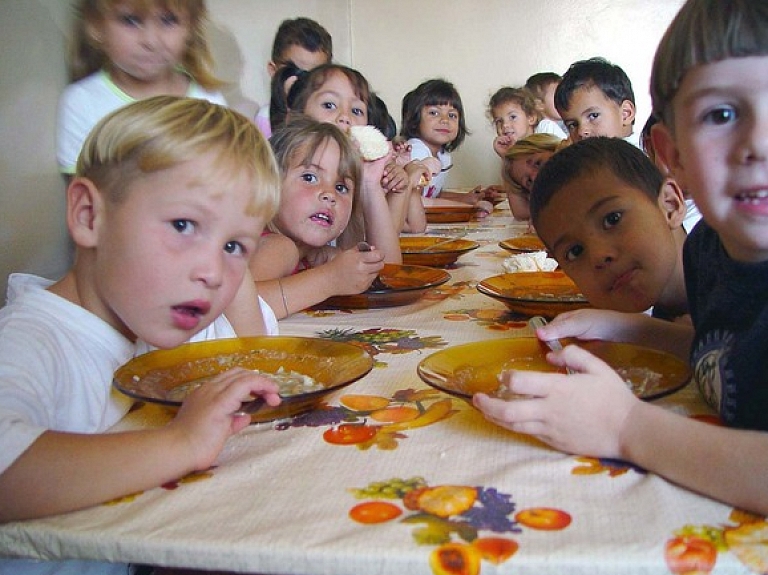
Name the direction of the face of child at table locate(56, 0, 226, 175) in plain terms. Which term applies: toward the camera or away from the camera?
toward the camera

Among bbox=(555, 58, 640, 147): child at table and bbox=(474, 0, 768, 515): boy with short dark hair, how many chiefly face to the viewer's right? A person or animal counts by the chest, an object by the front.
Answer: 0

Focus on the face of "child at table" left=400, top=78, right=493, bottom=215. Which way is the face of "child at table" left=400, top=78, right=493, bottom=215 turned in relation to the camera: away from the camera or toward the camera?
toward the camera

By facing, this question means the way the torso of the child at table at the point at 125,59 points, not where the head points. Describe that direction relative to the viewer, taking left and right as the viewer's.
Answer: facing the viewer

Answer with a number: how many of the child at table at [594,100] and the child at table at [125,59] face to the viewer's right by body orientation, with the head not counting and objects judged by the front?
0

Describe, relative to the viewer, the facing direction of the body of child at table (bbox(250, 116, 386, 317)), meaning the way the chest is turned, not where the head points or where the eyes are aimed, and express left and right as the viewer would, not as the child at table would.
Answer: facing the viewer and to the right of the viewer

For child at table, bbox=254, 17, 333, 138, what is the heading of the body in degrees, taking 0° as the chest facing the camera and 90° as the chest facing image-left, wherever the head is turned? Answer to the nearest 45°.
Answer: approximately 315°

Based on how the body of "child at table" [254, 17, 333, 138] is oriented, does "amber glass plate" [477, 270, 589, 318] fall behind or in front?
in front

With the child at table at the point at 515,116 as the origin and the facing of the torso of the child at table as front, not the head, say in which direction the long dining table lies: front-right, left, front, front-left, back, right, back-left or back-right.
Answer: front-left

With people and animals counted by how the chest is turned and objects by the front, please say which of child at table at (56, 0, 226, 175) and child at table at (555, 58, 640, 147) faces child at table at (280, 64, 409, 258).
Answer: child at table at (555, 58, 640, 147)

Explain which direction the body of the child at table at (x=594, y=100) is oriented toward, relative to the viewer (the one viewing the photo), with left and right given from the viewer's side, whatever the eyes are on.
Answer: facing the viewer and to the left of the viewer
